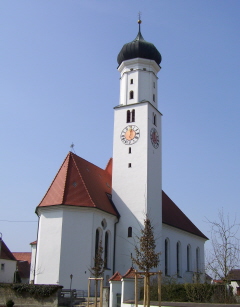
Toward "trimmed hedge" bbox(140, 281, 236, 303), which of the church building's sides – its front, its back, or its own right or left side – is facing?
right

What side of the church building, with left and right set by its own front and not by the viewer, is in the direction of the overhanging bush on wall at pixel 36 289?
back

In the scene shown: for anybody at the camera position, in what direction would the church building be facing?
facing away from the viewer and to the right of the viewer

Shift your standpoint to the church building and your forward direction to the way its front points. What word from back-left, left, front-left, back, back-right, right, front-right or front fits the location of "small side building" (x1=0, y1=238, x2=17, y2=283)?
left

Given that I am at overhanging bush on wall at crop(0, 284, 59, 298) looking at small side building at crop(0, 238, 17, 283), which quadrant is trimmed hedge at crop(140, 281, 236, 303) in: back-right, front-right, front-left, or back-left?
back-right

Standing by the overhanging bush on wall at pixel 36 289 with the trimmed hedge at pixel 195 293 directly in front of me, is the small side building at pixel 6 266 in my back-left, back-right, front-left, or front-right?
back-left
